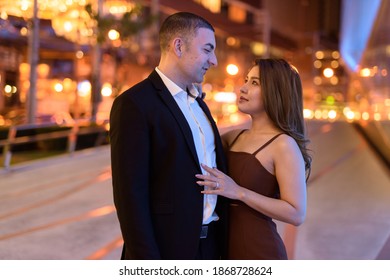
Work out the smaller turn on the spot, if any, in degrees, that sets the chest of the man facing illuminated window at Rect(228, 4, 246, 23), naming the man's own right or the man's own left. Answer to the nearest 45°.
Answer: approximately 135° to the man's own left

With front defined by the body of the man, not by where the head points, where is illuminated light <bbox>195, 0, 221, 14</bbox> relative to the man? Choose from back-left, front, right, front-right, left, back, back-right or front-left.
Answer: back-left

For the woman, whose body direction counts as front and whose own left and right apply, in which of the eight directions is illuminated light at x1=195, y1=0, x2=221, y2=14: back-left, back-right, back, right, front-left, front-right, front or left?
back-right

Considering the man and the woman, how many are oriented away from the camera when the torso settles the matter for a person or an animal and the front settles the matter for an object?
0

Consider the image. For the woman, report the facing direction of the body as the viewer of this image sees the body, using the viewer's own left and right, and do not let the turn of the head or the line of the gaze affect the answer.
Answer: facing the viewer and to the left of the viewer

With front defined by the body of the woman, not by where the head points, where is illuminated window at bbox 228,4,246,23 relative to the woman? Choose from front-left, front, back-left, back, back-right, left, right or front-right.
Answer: back-right

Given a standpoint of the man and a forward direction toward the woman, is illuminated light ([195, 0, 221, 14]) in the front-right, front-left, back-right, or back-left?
front-left

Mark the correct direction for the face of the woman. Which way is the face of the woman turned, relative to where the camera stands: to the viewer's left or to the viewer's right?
to the viewer's left

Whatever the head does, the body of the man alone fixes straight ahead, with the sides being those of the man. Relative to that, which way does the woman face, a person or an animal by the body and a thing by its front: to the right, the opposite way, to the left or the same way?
to the right

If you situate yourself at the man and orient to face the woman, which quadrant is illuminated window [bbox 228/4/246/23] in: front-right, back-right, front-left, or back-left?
front-left
